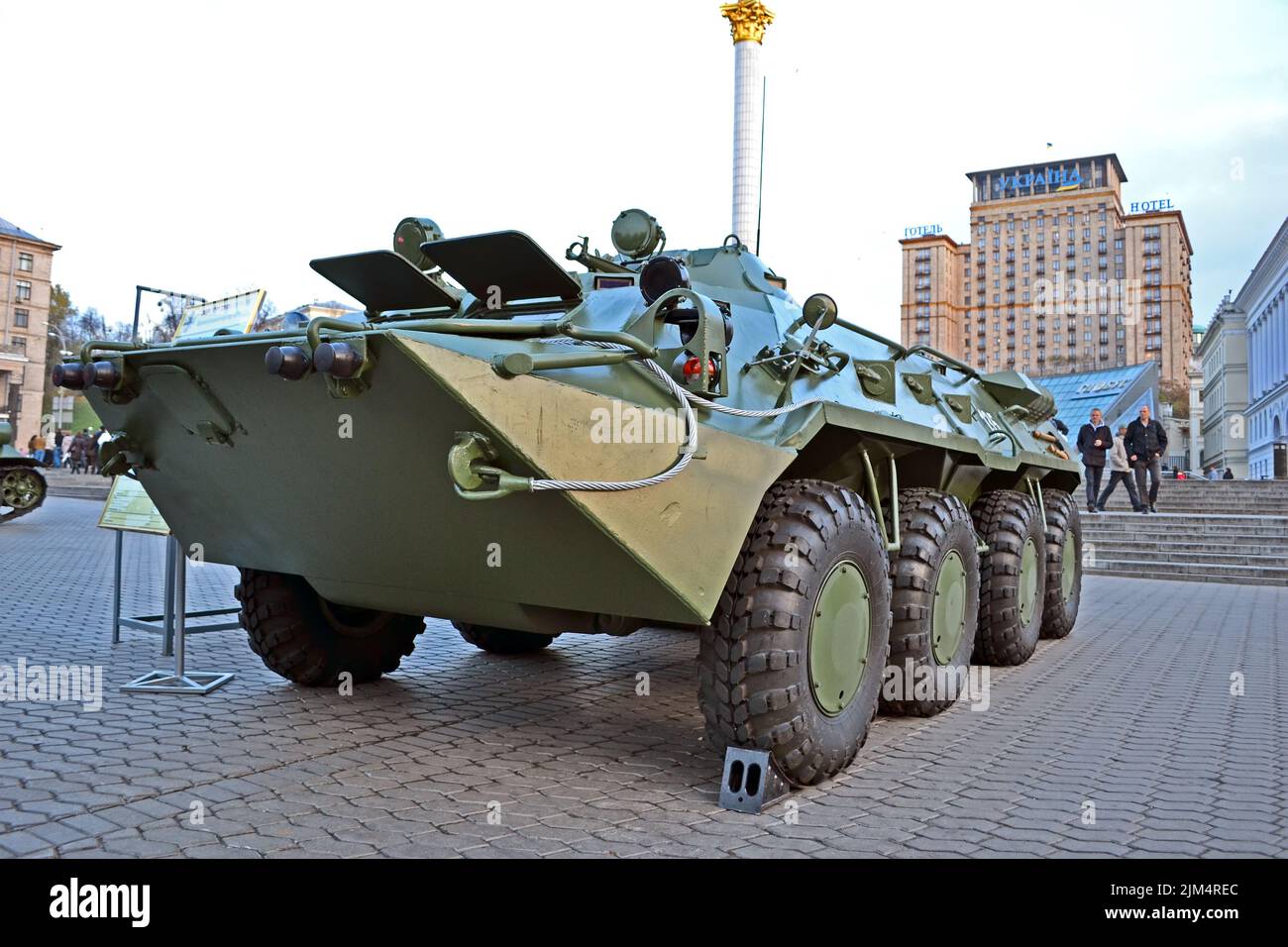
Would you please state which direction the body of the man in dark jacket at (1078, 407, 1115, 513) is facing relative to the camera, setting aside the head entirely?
toward the camera

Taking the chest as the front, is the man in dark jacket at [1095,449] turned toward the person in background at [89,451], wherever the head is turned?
no

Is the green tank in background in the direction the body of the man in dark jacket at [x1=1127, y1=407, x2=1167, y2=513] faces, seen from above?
no

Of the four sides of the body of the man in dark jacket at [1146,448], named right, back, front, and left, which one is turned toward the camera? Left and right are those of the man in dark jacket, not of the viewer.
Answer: front

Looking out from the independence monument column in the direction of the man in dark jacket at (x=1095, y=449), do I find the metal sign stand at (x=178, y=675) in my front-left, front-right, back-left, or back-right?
front-right

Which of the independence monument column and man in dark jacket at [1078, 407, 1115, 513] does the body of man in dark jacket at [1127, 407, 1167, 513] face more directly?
the man in dark jacket

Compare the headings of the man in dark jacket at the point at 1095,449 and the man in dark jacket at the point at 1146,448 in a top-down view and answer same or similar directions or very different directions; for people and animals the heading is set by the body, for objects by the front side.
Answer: same or similar directions

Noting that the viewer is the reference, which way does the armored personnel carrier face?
facing the viewer and to the left of the viewer

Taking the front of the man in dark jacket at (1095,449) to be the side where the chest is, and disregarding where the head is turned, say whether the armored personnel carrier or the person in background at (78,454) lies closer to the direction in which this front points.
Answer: the armored personnel carrier

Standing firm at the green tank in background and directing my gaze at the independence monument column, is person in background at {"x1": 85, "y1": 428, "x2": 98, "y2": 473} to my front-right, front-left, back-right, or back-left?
front-left

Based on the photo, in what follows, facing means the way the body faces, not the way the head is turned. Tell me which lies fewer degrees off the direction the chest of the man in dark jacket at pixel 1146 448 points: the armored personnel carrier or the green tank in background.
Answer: the armored personnel carrier

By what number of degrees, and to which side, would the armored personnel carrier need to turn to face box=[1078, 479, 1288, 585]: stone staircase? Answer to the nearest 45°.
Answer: approximately 180°
